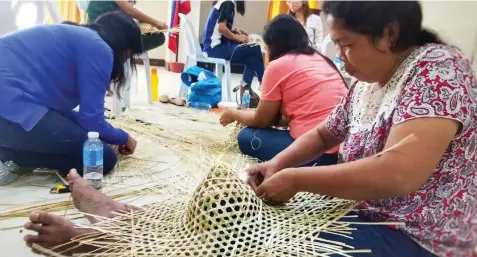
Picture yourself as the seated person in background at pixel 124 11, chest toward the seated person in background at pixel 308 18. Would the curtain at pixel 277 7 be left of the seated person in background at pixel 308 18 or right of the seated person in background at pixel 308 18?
left

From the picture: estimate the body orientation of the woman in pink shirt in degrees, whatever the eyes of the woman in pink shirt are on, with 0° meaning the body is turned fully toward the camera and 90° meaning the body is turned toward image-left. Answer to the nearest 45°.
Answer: approximately 135°

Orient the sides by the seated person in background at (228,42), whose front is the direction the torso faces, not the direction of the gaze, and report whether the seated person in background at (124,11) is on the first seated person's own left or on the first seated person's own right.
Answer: on the first seated person's own right

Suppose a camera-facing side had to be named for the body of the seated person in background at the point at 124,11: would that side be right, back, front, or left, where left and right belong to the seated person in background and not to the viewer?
right

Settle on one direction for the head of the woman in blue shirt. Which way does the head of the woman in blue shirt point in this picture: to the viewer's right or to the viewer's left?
to the viewer's right
